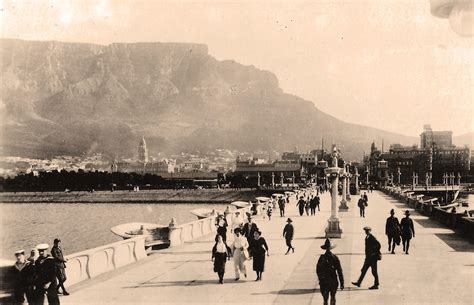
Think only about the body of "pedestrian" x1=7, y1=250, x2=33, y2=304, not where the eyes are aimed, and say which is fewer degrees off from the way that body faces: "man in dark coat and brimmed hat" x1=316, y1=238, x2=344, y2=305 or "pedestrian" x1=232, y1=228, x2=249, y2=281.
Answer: the man in dark coat and brimmed hat

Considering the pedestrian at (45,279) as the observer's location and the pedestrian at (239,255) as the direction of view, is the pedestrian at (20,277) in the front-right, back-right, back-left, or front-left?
back-left

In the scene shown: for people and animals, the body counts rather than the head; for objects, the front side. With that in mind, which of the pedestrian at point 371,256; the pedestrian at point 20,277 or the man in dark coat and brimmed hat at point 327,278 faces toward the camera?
the pedestrian at point 20,277

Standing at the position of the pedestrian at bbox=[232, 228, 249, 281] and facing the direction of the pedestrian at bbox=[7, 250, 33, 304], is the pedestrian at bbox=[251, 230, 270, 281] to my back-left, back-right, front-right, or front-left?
back-left

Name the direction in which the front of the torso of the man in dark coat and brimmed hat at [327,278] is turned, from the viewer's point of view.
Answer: away from the camera

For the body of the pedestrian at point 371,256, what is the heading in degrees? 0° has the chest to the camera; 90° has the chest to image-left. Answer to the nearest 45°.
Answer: approximately 90°

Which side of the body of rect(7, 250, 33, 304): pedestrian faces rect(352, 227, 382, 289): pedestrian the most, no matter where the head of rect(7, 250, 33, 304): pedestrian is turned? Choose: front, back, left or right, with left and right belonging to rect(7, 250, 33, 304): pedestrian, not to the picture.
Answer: left

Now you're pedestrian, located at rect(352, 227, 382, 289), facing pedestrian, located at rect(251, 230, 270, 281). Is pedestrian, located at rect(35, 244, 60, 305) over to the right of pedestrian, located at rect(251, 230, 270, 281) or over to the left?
left

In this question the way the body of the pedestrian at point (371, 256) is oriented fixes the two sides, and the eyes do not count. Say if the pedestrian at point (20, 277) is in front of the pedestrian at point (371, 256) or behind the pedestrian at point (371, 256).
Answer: in front
